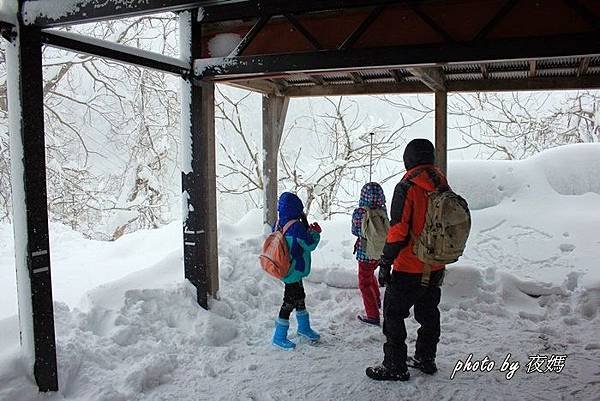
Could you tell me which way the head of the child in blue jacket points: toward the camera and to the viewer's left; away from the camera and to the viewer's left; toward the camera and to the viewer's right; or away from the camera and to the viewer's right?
away from the camera and to the viewer's right

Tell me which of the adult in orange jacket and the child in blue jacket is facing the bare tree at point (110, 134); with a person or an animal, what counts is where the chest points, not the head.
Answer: the adult in orange jacket

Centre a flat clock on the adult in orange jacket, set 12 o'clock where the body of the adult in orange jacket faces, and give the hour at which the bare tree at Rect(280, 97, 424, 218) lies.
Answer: The bare tree is roughly at 1 o'clock from the adult in orange jacket.

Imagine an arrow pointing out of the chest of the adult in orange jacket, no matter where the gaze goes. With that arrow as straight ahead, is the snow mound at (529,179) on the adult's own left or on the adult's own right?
on the adult's own right

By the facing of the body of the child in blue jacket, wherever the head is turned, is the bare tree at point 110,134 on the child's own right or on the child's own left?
on the child's own left

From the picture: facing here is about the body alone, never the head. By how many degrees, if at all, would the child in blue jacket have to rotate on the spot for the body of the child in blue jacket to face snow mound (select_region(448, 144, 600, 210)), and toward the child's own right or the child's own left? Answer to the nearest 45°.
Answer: approximately 45° to the child's own left

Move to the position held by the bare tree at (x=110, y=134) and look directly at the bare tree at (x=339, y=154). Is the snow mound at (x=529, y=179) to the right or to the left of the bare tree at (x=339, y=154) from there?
right

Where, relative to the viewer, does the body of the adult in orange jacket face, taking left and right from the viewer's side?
facing away from the viewer and to the left of the viewer

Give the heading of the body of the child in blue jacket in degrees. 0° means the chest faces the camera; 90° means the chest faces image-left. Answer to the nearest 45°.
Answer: approximately 270°

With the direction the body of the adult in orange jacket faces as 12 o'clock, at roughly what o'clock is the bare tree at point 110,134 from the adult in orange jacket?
The bare tree is roughly at 12 o'clock from the adult in orange jacket.

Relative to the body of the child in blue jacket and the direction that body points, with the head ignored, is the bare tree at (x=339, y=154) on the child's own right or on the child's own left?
on the child's own left
